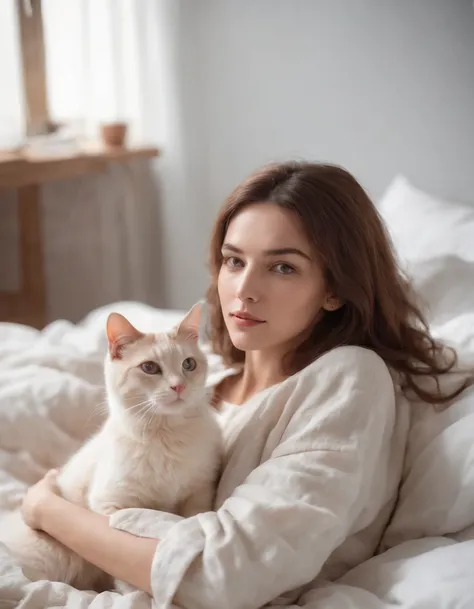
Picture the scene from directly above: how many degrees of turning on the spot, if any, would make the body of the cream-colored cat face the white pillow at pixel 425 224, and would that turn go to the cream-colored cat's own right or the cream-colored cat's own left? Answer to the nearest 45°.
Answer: approximately 90° to the cream-colored cat's own left

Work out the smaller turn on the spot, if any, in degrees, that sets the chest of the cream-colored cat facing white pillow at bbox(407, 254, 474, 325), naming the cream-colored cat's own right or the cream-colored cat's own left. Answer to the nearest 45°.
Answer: approximately 90° to the cream-colored cat's own left

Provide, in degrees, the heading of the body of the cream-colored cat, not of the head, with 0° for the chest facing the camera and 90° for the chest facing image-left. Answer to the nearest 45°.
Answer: approximately 315°

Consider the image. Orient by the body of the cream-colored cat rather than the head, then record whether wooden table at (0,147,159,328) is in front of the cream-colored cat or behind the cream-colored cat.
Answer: behind
